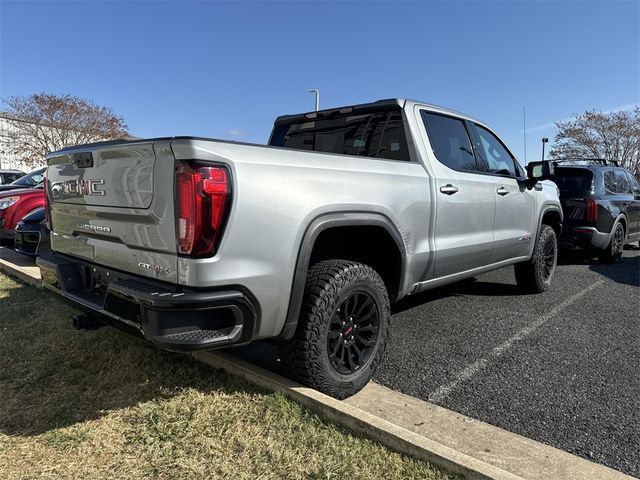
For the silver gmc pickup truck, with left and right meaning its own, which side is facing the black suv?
front

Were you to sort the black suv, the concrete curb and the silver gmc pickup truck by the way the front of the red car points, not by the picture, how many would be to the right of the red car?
0

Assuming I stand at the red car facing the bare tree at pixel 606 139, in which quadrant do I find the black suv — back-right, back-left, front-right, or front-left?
front-right

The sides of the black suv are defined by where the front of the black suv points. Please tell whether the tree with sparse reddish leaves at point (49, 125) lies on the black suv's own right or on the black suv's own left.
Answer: on the black suv's own left

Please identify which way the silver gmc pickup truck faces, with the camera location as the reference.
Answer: facing away from the viewer and to the right of the viewer

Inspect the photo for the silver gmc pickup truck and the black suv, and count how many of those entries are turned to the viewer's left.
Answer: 0

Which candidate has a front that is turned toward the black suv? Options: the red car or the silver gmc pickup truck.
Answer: the silver gmc pickup truck

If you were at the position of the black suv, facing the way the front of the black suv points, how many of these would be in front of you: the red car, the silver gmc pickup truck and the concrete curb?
0

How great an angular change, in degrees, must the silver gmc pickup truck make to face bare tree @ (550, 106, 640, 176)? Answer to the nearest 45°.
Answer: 0° — it already faces it

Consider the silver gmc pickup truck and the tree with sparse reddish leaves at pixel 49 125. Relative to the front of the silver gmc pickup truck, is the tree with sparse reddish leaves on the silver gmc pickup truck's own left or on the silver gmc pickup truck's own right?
on the silver gmc pickup truck's own left

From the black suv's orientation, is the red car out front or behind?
behind

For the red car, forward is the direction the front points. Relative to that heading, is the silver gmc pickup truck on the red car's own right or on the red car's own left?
on the red car's own left

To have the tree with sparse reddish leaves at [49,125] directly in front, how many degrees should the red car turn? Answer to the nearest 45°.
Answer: approximately 135° to its right

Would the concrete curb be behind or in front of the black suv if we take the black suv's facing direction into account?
behind
